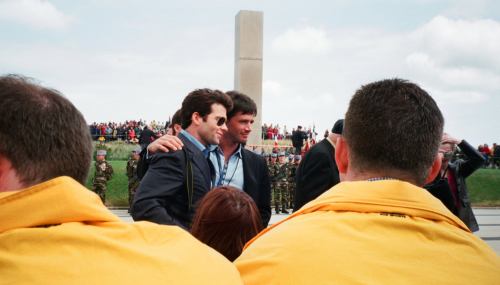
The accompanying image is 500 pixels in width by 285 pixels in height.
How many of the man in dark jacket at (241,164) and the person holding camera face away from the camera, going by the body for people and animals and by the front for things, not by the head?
0

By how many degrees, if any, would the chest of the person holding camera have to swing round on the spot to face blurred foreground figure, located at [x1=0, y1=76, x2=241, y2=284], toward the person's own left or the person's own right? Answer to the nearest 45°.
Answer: approximately 45° to the person's own left

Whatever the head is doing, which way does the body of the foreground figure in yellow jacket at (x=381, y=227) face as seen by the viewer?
away from the camera

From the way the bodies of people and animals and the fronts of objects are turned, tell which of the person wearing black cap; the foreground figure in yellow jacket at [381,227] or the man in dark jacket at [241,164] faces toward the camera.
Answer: the man in dark jacket

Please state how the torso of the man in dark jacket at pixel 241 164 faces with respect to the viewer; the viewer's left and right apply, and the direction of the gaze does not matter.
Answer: facing the viewer

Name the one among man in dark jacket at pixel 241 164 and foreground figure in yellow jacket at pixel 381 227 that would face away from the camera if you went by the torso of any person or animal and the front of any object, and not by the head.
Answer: the foreground figure in yellow jacket

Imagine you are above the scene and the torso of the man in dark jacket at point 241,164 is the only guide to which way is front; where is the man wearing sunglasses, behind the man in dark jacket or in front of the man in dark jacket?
in front

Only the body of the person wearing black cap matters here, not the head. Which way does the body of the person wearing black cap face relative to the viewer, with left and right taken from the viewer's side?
facing away from the viewer and to the right of the viewer

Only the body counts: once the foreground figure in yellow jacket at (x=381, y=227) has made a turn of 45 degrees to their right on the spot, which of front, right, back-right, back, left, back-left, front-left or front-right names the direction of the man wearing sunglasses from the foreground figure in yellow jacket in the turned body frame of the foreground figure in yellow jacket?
left

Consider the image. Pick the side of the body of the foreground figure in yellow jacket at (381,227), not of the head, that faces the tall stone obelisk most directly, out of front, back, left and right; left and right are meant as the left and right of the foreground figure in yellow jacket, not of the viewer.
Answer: front

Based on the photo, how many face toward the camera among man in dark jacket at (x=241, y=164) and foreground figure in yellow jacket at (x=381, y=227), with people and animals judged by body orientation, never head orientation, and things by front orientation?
1

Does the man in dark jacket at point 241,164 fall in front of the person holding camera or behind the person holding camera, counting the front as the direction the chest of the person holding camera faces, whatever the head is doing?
in front

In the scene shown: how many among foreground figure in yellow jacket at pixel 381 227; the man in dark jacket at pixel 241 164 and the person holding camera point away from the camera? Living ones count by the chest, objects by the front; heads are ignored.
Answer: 1

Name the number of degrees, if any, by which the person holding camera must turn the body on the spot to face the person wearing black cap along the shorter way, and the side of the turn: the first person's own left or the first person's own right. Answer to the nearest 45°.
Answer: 0° — they already face them

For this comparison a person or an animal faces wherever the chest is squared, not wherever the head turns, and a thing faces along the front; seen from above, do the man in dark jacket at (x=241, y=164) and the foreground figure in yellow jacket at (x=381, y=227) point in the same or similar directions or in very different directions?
very different directions

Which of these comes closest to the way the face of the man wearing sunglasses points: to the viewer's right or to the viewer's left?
to the viewer's right
